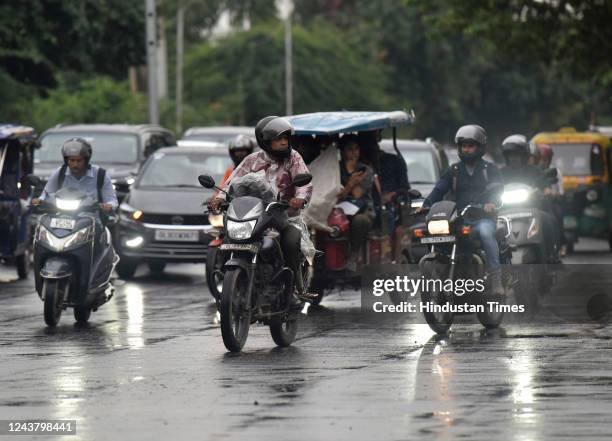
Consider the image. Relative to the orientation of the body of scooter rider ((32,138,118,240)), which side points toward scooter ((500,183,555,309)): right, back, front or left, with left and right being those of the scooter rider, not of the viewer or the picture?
left

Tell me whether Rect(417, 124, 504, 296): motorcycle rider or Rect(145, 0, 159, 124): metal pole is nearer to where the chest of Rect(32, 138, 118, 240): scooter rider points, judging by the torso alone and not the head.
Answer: the motorcycle rider

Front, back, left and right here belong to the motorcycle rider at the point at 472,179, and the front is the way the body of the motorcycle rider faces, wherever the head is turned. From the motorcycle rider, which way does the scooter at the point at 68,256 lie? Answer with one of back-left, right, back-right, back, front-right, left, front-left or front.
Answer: front-right

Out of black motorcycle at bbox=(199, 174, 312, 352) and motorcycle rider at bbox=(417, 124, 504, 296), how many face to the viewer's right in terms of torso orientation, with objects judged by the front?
0

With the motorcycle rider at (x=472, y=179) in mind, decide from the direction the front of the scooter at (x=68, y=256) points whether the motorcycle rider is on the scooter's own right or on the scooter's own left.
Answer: on the scooter's own left

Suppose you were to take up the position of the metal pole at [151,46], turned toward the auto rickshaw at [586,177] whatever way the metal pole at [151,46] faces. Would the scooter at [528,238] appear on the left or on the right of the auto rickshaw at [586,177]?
right

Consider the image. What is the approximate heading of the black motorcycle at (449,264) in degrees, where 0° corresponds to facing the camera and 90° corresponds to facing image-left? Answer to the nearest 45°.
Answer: approximately 45°

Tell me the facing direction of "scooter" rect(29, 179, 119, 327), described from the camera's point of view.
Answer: facing the viewer and to the left of the viewer

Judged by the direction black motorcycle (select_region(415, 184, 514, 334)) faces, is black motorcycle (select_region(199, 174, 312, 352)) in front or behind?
in front

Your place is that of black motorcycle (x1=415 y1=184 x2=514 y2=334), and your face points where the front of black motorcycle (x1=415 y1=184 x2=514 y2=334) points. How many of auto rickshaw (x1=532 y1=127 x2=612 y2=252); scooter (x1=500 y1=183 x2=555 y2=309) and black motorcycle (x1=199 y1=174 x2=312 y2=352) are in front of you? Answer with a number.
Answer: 1

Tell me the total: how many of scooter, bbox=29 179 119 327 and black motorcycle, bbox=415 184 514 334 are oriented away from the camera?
0

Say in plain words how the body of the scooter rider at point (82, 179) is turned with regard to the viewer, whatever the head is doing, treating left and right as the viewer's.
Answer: facing the viewer

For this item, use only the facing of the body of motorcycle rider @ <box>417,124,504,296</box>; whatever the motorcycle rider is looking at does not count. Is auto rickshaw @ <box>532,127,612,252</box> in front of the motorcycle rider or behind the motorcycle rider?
behind
